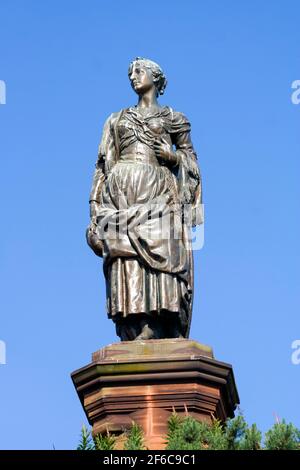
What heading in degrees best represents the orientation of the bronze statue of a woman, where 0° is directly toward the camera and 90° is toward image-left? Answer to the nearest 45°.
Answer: approximately 0°
